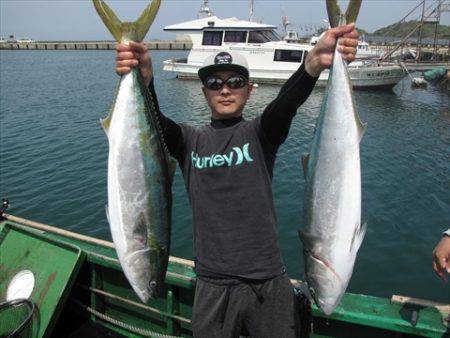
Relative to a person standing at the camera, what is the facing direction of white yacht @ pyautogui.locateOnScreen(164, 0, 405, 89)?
facing to the right of the viewer

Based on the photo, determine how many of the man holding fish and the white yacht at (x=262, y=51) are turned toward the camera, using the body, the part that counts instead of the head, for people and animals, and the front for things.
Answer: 1

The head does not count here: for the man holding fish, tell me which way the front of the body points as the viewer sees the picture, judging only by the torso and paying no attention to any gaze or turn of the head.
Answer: toward the camera

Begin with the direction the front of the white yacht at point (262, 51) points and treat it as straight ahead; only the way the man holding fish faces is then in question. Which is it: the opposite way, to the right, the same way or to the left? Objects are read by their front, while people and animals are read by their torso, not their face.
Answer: to the right

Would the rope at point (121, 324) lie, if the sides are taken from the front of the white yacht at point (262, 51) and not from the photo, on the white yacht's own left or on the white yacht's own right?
on the white yacht's own right

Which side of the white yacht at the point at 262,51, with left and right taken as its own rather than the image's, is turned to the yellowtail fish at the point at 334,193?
right

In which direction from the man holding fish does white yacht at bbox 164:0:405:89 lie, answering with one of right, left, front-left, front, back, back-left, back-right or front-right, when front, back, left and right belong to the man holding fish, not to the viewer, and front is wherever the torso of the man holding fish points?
back
